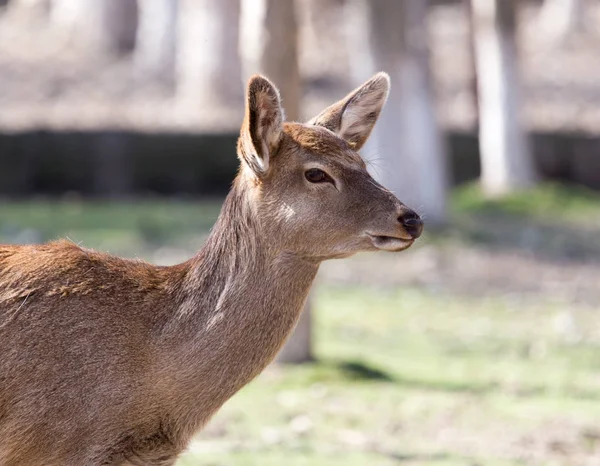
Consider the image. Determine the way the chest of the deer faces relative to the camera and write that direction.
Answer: to the viewer's right
